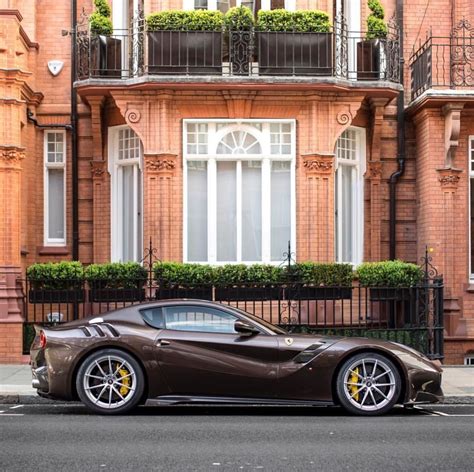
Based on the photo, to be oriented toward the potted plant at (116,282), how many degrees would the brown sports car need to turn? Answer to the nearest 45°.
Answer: approximately 90° to its left

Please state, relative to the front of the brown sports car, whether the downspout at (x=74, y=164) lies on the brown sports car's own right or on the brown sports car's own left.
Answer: on the brown sports car's own left

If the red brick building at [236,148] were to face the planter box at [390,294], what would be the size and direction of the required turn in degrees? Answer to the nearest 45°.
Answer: approximately 45° to its left

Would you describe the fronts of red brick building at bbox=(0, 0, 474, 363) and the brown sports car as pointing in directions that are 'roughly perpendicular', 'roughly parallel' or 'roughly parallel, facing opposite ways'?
roughly perpendicular

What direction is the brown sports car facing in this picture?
to the viewer's right

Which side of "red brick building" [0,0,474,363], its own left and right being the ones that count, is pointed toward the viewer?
front

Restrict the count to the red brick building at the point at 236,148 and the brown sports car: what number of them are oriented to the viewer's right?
1

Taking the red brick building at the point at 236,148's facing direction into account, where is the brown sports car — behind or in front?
in front

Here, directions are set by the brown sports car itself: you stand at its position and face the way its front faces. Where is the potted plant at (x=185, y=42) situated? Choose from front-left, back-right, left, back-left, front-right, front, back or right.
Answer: left

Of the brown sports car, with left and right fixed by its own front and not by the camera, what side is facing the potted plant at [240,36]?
left
